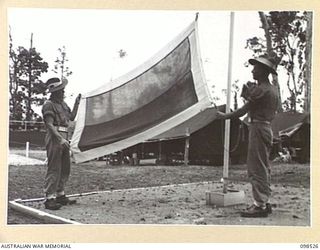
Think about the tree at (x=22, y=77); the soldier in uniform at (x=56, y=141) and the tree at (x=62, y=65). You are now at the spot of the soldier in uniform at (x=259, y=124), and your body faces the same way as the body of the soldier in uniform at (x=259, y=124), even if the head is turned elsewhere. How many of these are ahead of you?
3

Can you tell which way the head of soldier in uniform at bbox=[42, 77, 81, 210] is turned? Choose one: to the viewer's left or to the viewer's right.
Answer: to the viewer's right

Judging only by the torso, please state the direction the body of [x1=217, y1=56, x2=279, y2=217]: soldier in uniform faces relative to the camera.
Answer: to the viewer's left

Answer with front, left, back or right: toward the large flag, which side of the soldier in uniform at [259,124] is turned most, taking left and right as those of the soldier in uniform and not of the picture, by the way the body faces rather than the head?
front

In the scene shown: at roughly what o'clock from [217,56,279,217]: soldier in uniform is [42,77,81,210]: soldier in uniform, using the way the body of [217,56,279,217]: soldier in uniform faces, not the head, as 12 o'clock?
[42,77,81,210]: soldier in uniform is roughly at 12 o'clock from [217,56,279,217]: soldier in uniform.

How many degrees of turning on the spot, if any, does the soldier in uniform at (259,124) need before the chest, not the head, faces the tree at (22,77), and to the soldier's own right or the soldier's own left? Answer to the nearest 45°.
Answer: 0° — they already face it

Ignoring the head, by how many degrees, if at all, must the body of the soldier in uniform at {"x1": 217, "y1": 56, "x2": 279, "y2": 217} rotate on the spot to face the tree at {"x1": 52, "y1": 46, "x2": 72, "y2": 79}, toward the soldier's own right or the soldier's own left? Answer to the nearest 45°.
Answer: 0° — they already face it

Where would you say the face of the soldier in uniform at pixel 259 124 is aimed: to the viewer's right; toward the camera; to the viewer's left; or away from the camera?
to the viewer's left
